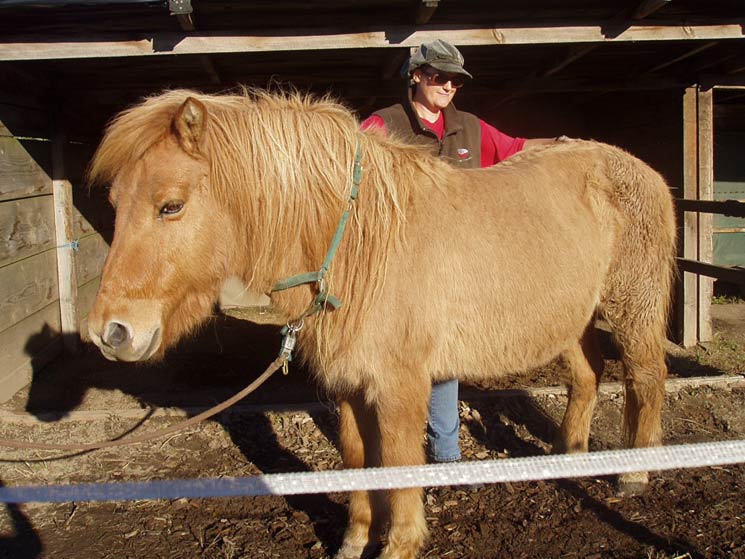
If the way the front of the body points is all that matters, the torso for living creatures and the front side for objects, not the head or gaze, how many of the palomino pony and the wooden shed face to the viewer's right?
0

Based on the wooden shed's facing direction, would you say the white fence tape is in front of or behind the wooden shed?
in front

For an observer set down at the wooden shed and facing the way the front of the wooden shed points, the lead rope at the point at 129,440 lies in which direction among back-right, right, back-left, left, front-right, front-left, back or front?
front

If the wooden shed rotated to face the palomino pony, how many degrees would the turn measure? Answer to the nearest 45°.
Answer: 0° — it already faces it

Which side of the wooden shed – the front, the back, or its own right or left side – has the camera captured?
front

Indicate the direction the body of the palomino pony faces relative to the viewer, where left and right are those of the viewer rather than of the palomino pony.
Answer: facing the viewer and to the left of the viewer
